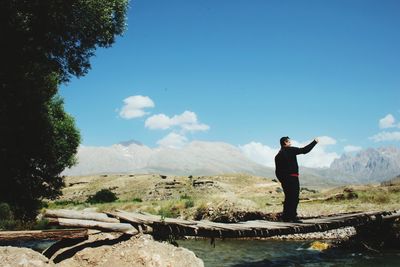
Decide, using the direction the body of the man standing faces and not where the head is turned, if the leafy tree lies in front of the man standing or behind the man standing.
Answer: behind

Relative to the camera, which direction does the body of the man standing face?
to the viewer's right
